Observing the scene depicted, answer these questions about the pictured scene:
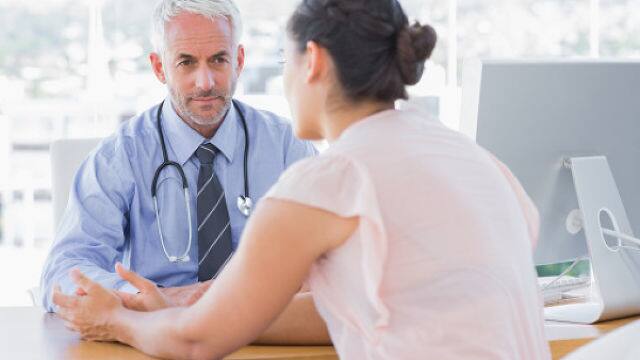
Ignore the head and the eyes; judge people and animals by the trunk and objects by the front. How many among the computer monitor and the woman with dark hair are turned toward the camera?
0

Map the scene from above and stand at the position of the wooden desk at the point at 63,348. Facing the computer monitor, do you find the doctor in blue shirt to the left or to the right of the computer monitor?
left

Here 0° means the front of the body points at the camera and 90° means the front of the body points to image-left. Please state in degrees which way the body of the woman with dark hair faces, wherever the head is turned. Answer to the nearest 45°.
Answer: approximately 135°

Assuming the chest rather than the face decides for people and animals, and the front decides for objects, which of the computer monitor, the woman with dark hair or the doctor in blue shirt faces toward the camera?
the doctor in blue shirt

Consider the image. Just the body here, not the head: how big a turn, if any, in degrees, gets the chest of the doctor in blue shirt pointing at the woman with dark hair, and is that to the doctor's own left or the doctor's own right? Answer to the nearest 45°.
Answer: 0° — they already face them

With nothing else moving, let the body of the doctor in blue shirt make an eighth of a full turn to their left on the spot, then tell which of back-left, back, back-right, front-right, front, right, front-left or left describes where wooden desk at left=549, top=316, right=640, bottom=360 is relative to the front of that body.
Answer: front

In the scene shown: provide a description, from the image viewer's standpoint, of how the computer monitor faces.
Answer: facing away from the viewer and to the left of the viewer

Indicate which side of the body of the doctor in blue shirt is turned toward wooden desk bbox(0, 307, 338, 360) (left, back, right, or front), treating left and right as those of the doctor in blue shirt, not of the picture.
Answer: front

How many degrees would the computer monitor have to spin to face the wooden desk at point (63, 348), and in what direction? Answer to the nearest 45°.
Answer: approximately 90° to its left

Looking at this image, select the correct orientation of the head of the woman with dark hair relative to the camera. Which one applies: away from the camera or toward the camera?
away from the camera

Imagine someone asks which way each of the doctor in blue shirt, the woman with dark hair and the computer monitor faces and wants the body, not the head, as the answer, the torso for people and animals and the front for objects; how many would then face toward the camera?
1

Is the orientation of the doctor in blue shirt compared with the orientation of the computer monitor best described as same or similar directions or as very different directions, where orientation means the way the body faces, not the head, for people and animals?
very different directions

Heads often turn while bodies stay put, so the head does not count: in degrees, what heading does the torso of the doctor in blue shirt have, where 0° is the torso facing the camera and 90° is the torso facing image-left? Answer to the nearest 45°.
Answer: approximately 0°

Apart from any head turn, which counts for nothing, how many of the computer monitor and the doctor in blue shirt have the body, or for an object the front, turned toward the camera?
1

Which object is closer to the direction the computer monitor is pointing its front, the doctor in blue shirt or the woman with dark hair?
the doctor in blue shirt

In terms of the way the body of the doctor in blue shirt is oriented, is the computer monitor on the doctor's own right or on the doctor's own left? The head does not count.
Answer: on the doctor's own left
